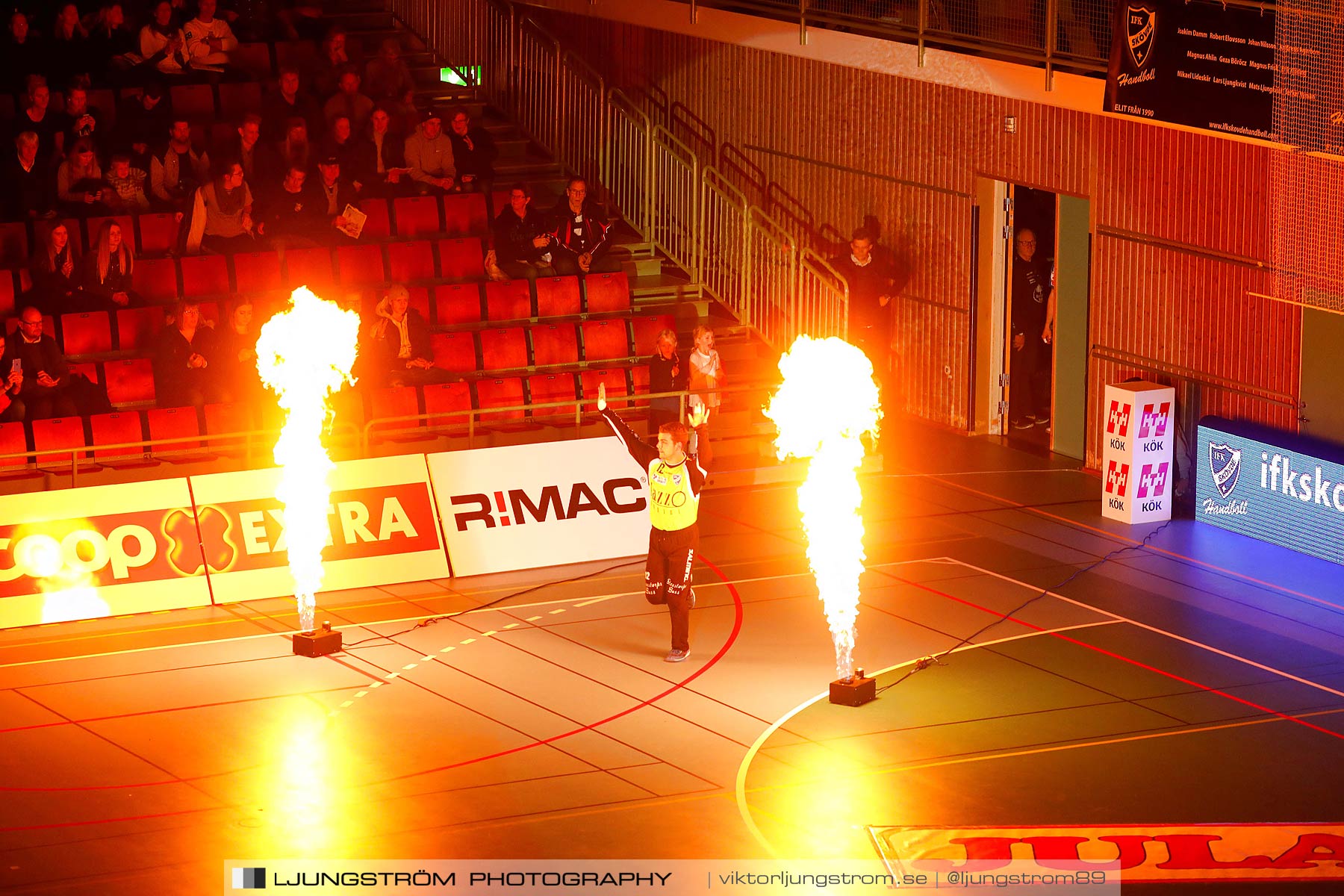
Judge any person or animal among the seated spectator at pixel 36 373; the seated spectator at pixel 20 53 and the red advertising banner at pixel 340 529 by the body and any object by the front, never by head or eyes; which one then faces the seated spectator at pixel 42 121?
the seated spectator at pixel 20 53

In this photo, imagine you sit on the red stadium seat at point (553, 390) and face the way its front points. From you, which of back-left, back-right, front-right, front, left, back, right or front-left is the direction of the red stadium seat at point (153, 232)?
right

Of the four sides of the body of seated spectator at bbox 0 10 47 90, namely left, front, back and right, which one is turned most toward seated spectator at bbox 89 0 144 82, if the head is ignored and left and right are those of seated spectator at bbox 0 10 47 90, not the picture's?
left

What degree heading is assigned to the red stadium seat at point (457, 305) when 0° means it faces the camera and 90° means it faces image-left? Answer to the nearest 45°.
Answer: approximately 0°

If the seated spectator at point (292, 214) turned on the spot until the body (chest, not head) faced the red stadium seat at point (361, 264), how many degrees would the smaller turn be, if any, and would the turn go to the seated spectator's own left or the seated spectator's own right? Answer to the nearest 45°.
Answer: approximately 90° to the seated spectator's own left

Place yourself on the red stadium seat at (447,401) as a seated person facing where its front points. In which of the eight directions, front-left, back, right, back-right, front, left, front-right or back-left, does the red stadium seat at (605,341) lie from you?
back-left

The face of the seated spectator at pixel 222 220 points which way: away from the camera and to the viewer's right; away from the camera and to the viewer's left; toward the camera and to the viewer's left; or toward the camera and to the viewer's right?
toward the camera and to the viewer's right

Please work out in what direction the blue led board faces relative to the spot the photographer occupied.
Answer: facing the viewer and to the left of the viewer

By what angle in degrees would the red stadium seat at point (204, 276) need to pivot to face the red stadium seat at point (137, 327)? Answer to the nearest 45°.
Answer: approximately 45° to its right

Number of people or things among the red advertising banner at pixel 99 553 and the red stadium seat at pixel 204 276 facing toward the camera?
2

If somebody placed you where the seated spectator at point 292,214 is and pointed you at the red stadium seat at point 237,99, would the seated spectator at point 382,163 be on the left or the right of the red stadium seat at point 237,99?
right
